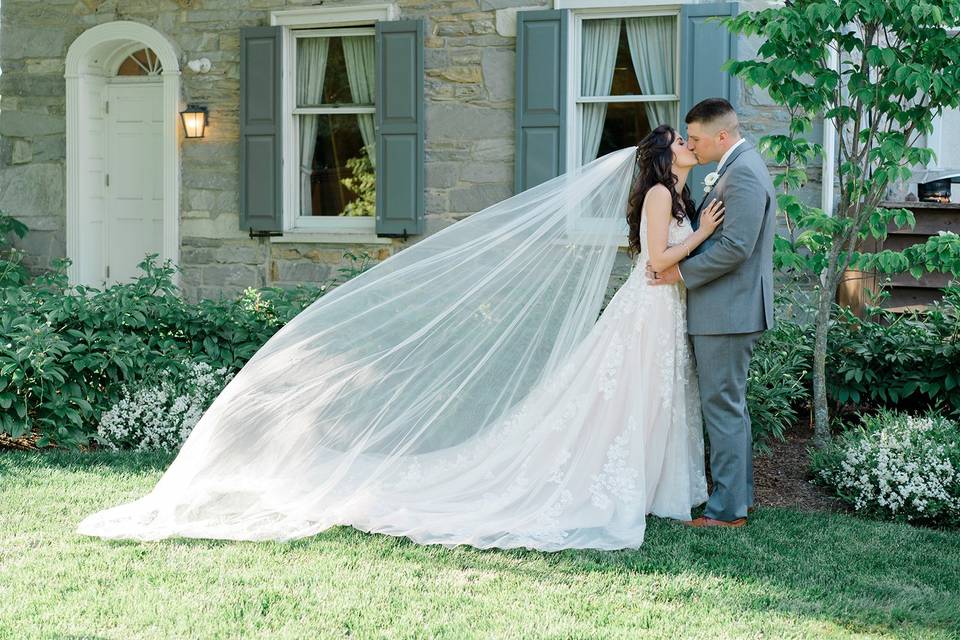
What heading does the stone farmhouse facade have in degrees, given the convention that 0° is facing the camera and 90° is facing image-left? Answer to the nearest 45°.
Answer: approximately 0°

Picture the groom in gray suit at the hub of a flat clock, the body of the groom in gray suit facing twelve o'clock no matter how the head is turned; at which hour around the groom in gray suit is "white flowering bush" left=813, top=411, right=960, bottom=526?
The white flowering bush is roughly at 5 o'clock from the groom in gray suit.

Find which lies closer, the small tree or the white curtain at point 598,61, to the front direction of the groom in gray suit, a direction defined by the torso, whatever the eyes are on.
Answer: the white curtain

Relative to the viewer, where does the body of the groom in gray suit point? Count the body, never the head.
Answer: to the viewer's left

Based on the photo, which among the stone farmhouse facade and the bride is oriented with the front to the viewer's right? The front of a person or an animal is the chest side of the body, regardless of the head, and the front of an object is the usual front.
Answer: the bride

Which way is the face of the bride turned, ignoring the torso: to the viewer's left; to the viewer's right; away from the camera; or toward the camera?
to the viewer's right

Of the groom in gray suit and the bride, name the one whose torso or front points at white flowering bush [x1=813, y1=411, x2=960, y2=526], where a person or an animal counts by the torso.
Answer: the bride

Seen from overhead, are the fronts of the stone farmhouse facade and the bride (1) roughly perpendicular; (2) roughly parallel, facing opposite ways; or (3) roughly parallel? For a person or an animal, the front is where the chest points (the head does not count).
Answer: roughly perpendicular

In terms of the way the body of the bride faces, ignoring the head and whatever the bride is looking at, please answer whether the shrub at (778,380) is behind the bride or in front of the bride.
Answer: in front

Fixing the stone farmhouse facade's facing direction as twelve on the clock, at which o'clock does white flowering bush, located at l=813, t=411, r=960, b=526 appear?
The white flowering bush is roughly at 11 o'clock from the stone farmhouse facade.

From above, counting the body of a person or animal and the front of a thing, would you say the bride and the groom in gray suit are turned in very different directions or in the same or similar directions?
very different directions

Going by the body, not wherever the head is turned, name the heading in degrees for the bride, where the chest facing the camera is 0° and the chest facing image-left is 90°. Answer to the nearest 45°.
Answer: approximately 270°

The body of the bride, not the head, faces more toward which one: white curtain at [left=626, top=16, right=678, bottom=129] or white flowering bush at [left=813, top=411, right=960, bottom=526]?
the white flowering bush

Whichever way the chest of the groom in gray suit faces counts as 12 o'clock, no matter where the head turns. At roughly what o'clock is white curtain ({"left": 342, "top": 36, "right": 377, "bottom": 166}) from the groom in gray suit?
The white curtain is roughly at 2 o'clock from the groom in gray suit.

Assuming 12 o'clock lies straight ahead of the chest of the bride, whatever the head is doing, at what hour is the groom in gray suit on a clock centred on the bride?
The groom in gray suit is roughly at 12 o'clock from the bride.
